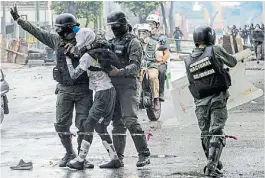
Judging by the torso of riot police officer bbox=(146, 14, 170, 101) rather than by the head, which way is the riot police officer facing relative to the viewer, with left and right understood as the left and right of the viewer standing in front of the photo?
facing the viewer and to the left of the viewer

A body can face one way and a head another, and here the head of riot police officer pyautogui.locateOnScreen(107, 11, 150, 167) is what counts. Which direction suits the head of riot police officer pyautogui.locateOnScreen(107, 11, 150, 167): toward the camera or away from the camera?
toward the camera

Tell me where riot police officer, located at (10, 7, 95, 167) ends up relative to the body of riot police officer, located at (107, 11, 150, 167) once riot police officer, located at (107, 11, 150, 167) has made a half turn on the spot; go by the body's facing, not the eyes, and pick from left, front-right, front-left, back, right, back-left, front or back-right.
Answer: back-left

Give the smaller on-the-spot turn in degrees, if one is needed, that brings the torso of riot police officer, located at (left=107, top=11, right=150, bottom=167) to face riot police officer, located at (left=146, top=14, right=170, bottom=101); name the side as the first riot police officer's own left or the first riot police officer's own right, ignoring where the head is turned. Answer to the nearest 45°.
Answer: approximately 135° to the first riot police officer's own right

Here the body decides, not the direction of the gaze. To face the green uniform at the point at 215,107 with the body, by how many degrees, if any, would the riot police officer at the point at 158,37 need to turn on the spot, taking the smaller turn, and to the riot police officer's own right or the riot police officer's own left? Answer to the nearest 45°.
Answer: approximately 45° to the riot police officer's own left

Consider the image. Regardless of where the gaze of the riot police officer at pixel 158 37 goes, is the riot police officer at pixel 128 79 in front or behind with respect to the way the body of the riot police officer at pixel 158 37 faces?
in front

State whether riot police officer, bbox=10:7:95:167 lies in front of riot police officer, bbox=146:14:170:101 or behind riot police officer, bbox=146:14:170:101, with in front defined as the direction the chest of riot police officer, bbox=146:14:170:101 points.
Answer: in front

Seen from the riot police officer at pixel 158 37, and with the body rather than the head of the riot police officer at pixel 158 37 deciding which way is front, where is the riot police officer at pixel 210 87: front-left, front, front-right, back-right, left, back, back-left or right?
front-left

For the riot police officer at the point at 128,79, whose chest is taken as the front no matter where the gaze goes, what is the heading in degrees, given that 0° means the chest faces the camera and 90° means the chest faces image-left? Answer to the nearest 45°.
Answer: approximately 45°

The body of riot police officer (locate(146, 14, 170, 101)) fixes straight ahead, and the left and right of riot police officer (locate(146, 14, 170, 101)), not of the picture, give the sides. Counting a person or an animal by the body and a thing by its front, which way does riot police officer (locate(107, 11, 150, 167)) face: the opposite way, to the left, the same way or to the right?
the same way

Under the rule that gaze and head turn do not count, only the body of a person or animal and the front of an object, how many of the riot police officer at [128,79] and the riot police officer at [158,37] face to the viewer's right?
0
